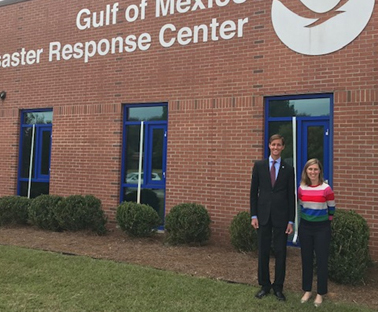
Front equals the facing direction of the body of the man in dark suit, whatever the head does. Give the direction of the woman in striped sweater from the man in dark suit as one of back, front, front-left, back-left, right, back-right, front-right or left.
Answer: left

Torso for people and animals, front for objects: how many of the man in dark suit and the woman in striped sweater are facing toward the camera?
2

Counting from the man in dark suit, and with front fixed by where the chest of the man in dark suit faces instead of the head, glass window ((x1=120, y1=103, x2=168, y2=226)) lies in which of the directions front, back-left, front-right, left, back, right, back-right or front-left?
back-right

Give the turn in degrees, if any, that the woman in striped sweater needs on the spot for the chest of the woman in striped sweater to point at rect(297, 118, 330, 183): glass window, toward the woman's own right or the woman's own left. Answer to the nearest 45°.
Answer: approximately 180°

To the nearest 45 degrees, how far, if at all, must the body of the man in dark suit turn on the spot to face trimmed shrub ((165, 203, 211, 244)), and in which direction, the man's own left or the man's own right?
approximately 135° to the man's own right

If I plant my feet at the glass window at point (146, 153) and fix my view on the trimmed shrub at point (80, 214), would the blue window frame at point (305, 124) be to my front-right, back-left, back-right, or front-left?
back-left

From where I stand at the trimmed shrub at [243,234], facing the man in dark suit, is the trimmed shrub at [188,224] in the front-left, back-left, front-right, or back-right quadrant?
back-right

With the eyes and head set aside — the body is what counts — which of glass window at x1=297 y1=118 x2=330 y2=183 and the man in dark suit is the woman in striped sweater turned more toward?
the man in dark suit

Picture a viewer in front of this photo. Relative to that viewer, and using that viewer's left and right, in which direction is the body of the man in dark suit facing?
facing the viewer

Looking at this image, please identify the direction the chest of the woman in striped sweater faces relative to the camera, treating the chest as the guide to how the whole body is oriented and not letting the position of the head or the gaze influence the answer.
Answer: toward the camera
